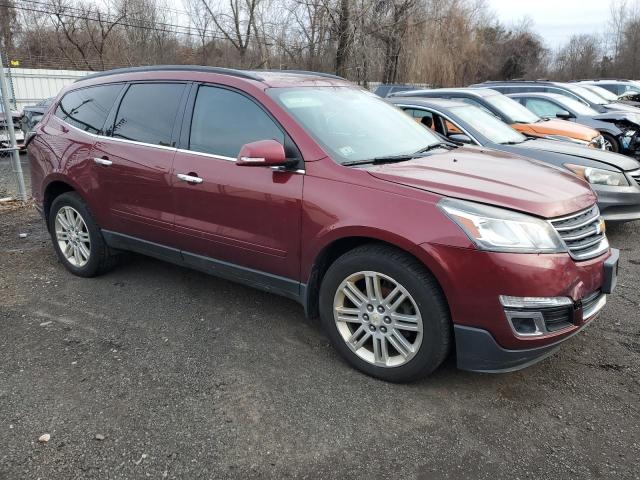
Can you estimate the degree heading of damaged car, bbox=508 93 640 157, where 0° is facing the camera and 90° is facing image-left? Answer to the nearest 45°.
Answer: approximately 315°

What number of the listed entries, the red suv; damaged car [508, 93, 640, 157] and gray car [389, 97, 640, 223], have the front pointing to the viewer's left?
0

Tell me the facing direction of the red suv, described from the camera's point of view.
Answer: facing the viewer and to the right of the viewer

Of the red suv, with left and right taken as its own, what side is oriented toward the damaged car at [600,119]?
left

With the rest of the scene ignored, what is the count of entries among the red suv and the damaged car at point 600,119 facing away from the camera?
0

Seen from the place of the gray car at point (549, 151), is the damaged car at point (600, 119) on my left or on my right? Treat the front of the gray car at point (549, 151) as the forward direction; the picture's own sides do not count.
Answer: on my left

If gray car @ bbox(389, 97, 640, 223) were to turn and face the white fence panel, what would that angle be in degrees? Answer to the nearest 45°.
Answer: approximately 180°

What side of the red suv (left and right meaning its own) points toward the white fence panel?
back
